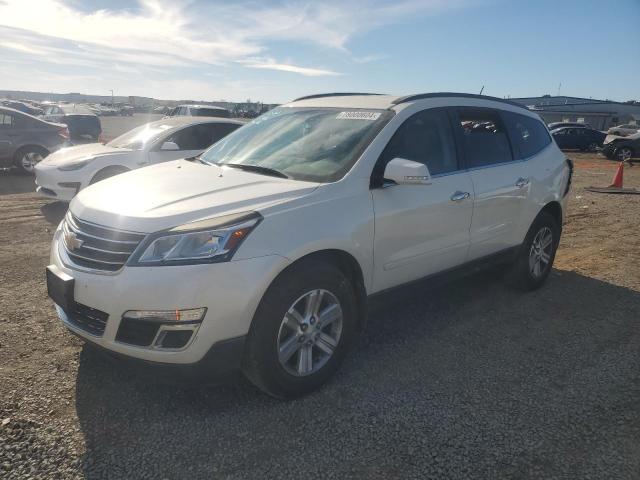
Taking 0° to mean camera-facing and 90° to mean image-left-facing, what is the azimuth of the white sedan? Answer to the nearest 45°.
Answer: approximately 45°

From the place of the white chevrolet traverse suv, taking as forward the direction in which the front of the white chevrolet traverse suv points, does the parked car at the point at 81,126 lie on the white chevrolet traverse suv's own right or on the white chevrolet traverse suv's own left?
on the white chevrolet traverse suv's own right

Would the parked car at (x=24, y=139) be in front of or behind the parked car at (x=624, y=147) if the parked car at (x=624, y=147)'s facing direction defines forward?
in front

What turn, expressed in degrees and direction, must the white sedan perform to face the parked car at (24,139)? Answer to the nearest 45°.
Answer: approximately 90° to its right

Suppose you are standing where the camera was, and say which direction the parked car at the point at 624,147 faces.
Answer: facing the viewer and to the left of the viewer

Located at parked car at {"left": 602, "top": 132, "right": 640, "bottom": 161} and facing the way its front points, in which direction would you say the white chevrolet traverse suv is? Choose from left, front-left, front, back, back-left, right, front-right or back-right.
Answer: front-left

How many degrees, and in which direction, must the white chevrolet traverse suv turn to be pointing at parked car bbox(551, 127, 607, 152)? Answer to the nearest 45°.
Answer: approximately 180°

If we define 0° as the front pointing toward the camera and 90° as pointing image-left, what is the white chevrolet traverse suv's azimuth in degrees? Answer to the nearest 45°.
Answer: approximately 45°

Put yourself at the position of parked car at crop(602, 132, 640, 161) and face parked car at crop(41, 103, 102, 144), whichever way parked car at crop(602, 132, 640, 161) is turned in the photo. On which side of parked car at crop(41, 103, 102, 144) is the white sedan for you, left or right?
left
